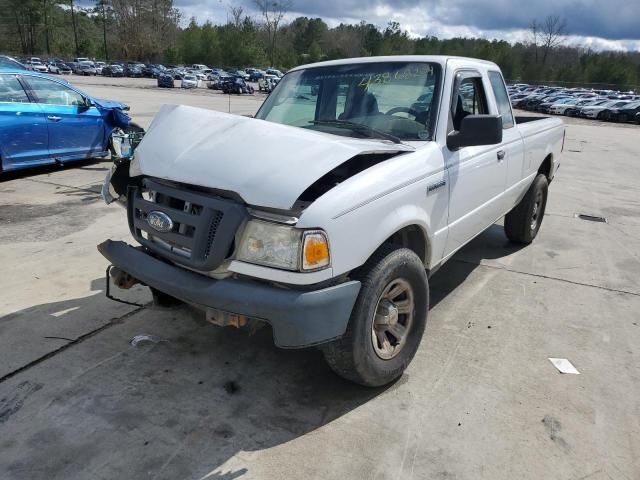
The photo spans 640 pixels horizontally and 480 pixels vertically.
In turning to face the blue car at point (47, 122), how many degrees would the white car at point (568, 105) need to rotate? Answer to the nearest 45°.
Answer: approximately 45° to its left

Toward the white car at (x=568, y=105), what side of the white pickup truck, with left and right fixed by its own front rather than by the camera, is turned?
back

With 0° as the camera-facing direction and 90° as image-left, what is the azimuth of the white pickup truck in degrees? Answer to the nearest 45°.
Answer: approximately 45°

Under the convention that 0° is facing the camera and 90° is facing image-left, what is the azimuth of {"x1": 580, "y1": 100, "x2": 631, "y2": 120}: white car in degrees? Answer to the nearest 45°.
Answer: approximately 45°

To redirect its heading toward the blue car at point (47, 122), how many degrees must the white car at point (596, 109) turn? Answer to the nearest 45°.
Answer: approximately 45° to its left

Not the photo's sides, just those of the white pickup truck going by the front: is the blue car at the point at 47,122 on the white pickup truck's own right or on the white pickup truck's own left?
on the white pickup truck's own right
